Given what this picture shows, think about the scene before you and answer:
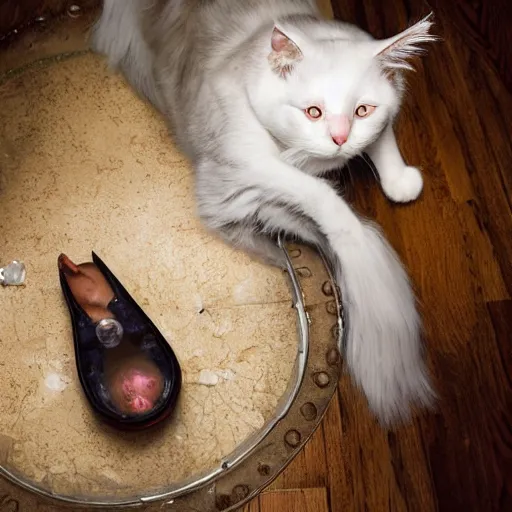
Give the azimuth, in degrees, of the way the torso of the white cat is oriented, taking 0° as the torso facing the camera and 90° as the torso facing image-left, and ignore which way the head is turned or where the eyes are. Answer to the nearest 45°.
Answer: approximately 315°
